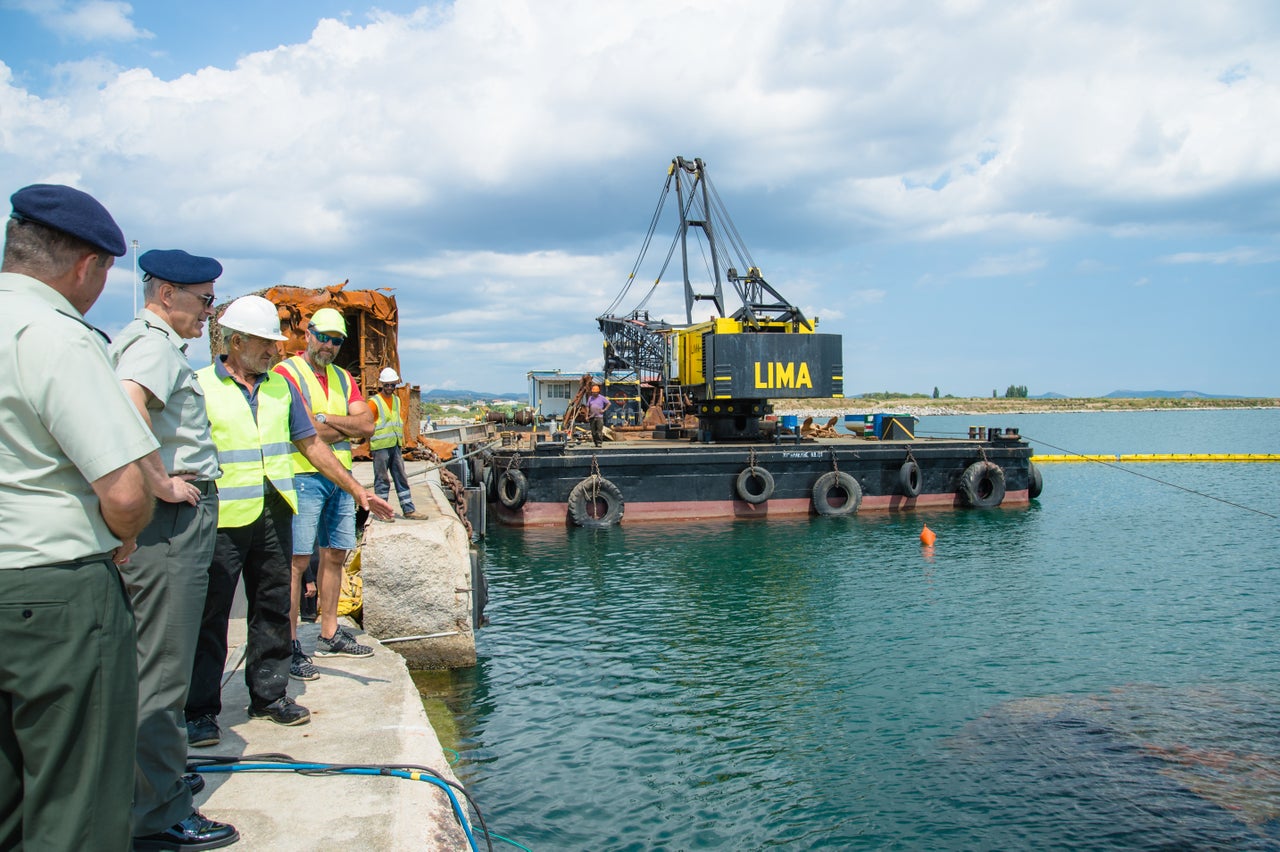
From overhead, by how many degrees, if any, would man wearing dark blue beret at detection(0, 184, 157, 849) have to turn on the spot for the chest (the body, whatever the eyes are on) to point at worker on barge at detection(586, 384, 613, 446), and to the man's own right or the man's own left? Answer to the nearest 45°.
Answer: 0° — they already face them

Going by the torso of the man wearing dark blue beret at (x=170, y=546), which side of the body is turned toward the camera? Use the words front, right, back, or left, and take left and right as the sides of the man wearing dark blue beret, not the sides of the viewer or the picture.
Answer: right

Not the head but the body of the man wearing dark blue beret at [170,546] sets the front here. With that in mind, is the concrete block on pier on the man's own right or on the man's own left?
on the man's own left

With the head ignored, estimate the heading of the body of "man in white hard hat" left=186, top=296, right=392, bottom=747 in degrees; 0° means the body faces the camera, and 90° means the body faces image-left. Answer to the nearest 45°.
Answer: approximately 315°

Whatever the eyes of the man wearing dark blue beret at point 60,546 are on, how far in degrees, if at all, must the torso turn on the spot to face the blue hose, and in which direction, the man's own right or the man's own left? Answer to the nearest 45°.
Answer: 0° — they already face it
